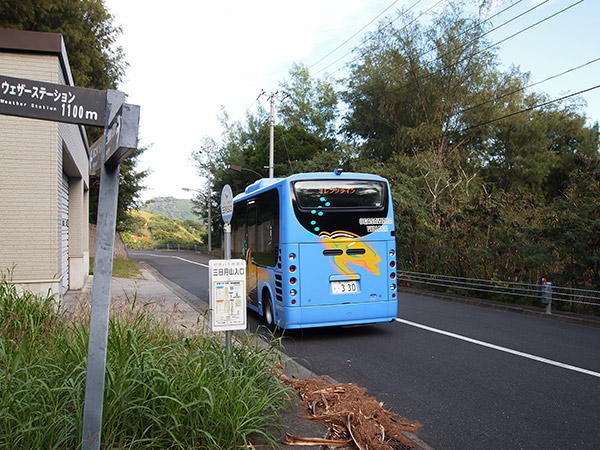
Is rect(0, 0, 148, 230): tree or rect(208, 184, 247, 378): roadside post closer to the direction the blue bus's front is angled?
the tree

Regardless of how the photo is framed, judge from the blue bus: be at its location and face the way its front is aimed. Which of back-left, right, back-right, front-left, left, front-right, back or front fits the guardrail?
right

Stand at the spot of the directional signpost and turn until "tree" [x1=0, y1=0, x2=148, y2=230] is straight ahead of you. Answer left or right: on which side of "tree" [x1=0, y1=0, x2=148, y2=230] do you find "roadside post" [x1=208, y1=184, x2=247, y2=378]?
right

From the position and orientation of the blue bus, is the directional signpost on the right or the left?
on its left

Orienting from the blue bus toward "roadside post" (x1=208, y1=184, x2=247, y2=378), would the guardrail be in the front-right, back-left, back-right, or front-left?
back-left

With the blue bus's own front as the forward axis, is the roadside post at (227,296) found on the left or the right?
on its left

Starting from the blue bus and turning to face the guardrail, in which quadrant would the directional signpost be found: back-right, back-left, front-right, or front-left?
back-right

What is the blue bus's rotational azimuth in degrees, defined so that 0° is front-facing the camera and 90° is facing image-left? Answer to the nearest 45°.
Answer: approximately 135°

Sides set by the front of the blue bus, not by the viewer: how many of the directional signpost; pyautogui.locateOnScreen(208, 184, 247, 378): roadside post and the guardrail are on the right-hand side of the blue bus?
1
